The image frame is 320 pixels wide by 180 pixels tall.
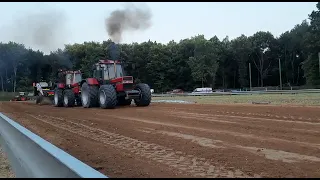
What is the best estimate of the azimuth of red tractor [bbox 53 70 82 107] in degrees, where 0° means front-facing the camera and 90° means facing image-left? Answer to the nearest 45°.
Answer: approximately 315°

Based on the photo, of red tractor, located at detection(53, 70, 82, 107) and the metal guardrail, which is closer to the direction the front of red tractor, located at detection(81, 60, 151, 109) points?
the metal guardrail

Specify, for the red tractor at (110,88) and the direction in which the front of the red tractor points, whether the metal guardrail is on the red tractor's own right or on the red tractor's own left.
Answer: on the red tractor's own right

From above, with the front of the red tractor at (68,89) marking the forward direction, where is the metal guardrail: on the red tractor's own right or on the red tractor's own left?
on the red tractor's own right
